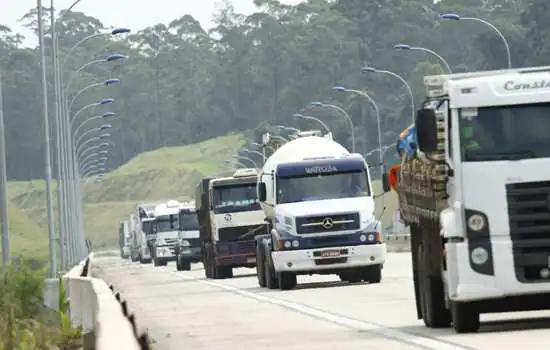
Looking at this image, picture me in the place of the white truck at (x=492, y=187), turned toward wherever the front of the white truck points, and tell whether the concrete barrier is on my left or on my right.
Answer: on my right

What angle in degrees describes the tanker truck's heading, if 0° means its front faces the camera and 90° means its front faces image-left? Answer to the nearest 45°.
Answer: approximately 0°

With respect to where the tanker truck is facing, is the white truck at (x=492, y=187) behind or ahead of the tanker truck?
ahead

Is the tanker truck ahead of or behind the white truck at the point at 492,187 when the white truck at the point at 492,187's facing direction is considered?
behind

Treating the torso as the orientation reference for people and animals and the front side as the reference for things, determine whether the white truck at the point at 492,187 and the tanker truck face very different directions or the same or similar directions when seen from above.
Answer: same or similar directions

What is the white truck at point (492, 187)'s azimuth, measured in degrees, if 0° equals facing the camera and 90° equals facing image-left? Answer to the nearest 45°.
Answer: approximately 0°

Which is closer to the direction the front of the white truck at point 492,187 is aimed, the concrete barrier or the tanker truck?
the concrete barrier

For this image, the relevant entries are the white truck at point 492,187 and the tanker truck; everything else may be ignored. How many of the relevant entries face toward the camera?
2

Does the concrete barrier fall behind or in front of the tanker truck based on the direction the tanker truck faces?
in front
